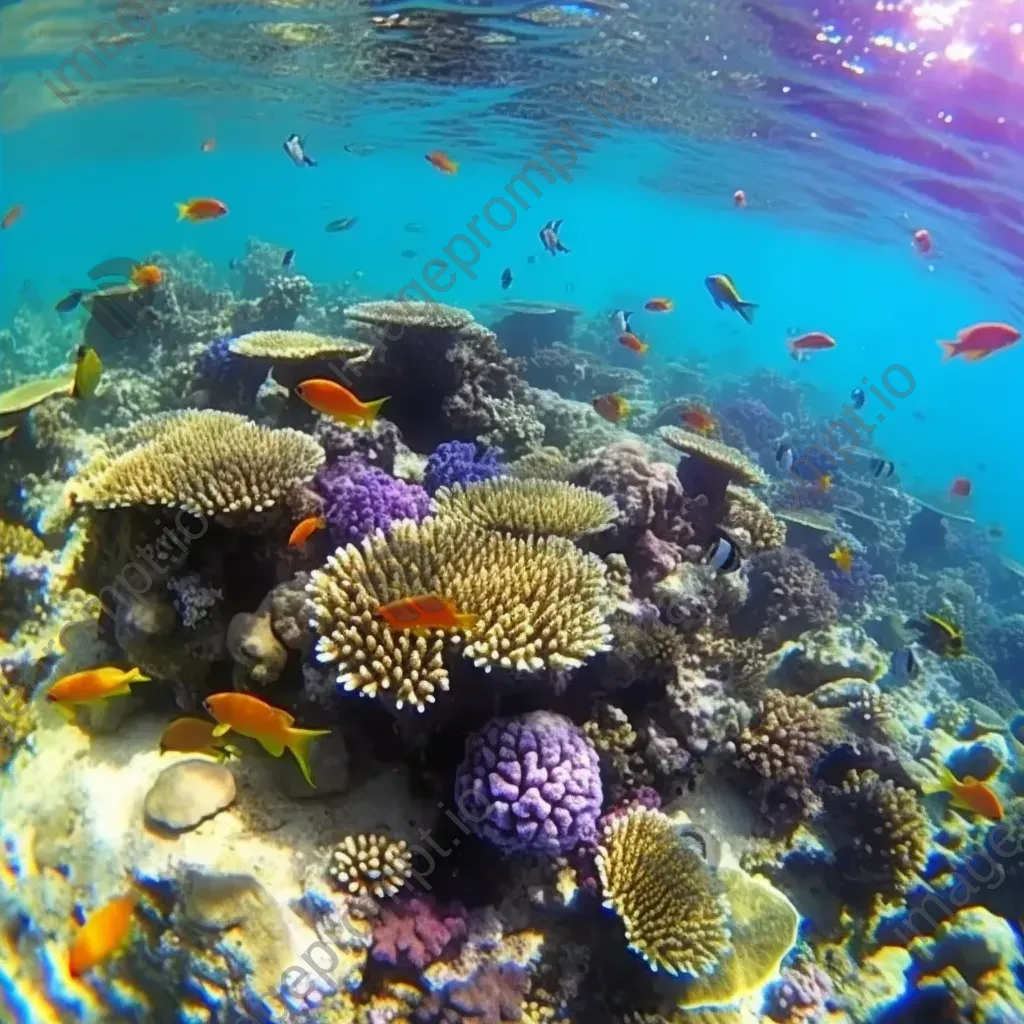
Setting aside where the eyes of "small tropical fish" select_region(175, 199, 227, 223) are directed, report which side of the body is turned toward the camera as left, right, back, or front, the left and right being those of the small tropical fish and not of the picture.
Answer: right

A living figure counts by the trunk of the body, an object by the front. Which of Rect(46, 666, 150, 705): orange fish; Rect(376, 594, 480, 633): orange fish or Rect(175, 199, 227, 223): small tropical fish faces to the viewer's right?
the small tropical fish

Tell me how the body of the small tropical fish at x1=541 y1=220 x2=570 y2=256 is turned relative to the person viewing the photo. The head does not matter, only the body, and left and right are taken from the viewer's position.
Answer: facing to the left of the viewer

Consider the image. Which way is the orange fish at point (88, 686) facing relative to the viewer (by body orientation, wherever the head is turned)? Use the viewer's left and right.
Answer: facing to the left of the viewer

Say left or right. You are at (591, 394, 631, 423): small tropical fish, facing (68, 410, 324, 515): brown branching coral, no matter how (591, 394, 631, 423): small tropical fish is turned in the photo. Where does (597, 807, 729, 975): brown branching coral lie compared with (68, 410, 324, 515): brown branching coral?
left

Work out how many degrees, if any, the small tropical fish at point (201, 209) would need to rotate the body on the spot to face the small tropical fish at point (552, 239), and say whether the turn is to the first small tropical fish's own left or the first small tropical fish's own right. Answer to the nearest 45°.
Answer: approximately 45° to the first small tropical fish's own right

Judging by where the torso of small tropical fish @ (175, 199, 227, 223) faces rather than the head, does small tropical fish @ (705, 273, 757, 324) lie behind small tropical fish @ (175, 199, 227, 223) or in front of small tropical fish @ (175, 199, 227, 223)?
in front

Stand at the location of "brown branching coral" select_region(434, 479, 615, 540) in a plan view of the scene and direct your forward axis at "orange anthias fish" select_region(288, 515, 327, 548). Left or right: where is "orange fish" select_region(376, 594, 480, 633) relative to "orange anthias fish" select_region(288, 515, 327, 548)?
left

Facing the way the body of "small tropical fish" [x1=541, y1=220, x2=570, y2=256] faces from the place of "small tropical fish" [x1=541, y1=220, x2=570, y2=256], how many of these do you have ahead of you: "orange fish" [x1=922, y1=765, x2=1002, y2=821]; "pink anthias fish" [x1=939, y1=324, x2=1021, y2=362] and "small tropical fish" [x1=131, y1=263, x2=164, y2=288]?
1

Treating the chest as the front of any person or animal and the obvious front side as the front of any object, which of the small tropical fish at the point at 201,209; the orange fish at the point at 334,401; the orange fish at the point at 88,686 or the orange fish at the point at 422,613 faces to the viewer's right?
the small tropical fish

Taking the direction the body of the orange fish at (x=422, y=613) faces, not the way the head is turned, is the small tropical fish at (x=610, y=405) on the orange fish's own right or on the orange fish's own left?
on the orange fish's own right

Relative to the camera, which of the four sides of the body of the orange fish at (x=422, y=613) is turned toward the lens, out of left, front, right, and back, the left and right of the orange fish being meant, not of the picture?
left

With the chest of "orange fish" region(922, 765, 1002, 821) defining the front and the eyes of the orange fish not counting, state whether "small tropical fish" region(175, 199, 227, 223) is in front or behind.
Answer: behind

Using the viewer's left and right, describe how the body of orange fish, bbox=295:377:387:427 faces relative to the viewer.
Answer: facing to the left of the viewer
